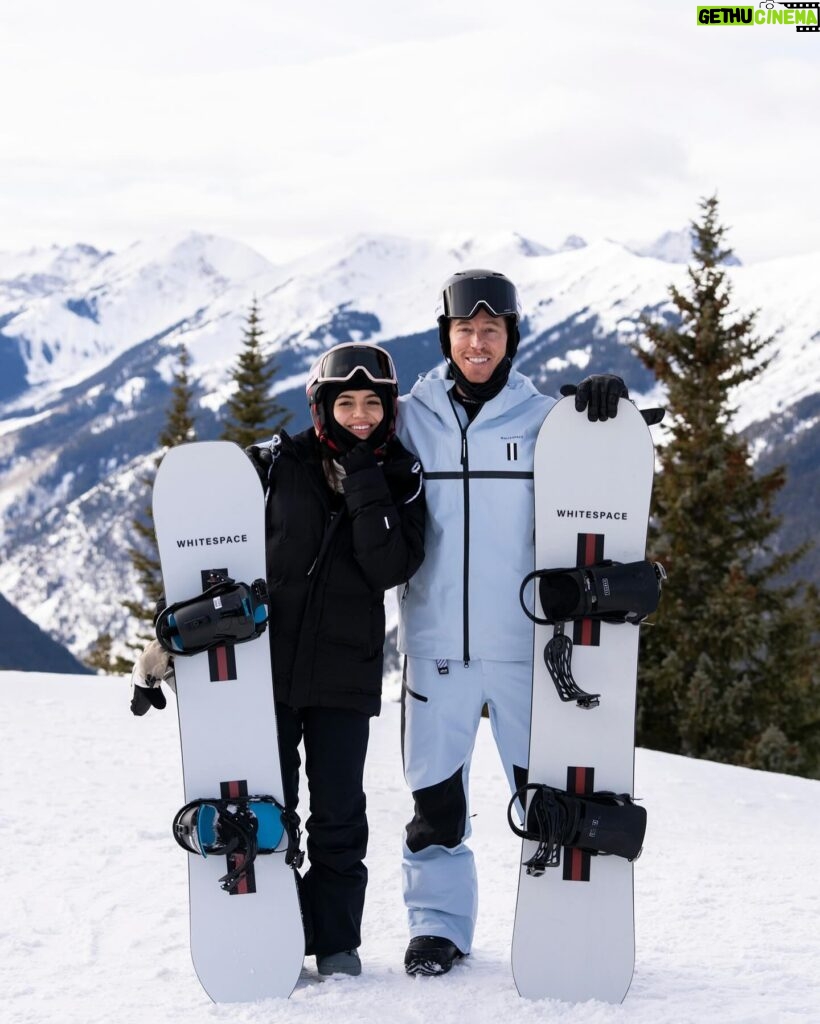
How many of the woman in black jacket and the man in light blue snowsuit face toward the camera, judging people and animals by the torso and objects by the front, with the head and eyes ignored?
2

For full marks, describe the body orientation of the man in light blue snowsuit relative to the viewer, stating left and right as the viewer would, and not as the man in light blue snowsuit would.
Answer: facing the viewer

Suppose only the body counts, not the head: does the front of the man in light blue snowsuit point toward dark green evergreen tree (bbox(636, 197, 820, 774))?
no

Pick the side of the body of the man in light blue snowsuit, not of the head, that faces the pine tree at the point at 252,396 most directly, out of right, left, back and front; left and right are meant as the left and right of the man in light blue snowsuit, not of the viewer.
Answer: back

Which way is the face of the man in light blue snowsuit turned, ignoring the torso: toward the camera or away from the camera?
toward the camera

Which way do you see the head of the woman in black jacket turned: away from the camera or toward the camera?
toward the camera

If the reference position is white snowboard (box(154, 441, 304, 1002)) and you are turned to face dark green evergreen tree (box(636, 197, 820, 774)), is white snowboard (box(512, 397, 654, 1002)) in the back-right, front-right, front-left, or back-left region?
front-right

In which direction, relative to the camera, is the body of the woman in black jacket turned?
toward the camera

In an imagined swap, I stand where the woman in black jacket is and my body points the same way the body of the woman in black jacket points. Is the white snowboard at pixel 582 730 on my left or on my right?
on my left

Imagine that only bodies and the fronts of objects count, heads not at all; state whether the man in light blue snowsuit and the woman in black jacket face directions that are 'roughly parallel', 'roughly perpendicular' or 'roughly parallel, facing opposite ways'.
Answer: roughly parallel

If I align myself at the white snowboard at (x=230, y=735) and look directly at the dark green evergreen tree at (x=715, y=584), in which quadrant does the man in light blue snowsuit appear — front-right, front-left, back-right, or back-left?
front-right

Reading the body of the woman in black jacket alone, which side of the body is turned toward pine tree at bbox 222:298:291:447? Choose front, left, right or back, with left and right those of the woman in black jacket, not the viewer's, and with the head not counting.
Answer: back

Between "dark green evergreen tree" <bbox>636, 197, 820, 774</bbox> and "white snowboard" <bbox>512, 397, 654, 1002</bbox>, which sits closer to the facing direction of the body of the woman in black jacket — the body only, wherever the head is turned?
the white snowboard

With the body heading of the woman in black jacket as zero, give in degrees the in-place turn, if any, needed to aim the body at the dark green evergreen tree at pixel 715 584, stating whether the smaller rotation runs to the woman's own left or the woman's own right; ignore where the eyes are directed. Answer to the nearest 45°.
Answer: approximately 135° to the woman's own left

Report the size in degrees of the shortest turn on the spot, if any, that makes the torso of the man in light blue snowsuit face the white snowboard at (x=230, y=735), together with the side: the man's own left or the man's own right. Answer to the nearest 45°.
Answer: approximately 90° to the man's own right
